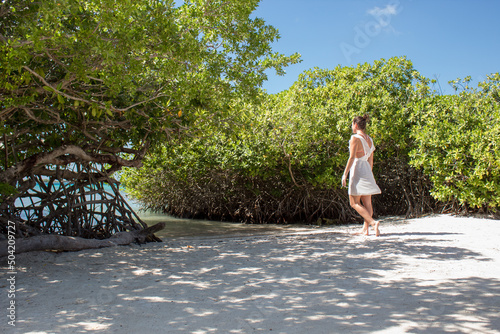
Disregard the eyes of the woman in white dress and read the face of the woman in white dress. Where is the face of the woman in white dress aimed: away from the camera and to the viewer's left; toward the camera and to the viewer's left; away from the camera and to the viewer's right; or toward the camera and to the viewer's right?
away from the camera and to the viewer's left

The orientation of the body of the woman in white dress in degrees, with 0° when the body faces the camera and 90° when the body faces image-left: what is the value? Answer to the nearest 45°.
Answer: approximately 135°
